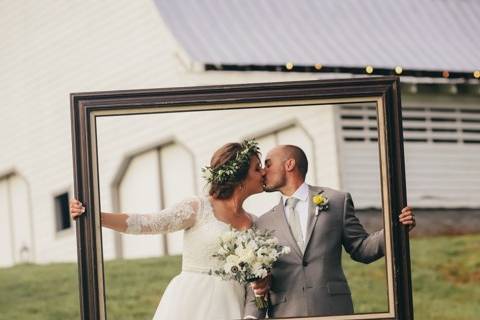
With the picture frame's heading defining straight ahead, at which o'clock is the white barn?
The white barn is roughly at 6 o'clock from the picture frame.

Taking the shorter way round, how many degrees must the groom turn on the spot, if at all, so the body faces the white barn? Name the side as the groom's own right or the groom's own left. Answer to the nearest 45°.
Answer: approximately 135° to the groom's own right

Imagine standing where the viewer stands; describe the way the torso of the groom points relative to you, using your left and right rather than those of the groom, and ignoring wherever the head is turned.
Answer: facing the viewer and to the left of the viewer

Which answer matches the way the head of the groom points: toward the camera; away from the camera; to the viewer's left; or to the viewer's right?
to the viewer's left

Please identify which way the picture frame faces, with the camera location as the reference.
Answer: facing the viewer

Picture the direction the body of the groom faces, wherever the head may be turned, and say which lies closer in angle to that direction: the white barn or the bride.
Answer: the bride
